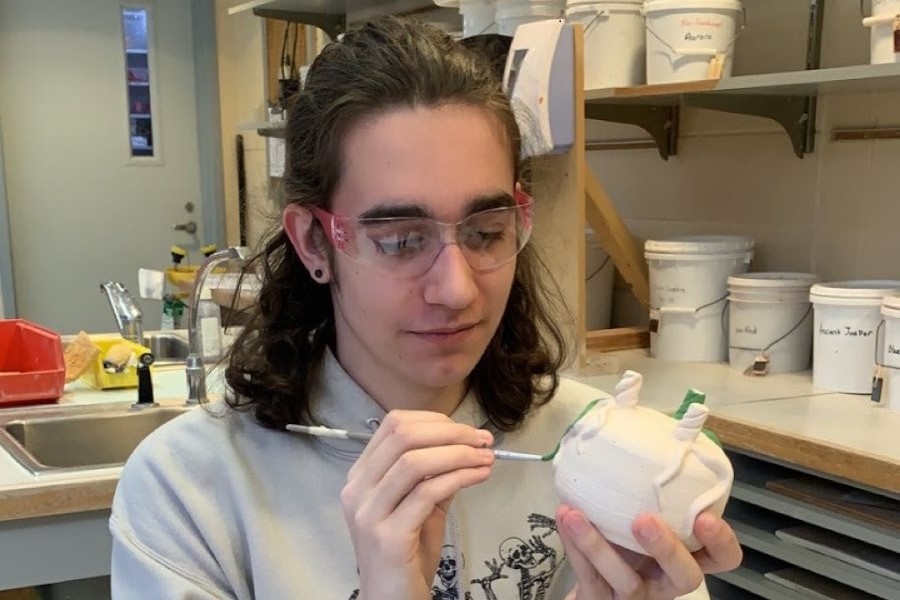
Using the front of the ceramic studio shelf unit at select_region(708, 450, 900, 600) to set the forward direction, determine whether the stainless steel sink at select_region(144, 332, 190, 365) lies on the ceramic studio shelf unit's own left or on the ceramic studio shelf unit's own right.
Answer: on the ceramic studio shelf unit's own right

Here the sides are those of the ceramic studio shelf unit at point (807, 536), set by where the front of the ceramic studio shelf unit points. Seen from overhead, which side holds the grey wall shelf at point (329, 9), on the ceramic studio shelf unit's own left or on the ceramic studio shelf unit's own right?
on the ceramic studio shelf unit's own right

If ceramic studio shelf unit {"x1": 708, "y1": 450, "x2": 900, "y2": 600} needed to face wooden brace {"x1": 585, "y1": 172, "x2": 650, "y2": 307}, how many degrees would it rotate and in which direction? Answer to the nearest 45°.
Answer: approximately 90° to its right

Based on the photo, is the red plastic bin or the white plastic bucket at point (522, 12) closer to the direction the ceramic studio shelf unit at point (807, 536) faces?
the red plastic bin

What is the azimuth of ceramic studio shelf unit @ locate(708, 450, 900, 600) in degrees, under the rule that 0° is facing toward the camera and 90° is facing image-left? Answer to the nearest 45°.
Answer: approximately 45°

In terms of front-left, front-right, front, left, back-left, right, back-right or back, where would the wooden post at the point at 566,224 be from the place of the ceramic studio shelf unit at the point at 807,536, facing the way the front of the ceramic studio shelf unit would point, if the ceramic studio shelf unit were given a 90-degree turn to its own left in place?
back
